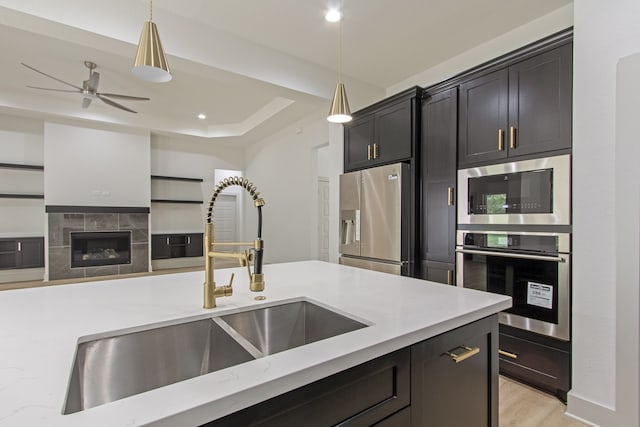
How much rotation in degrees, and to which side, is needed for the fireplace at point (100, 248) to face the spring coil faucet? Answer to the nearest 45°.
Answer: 0° — it already faces it

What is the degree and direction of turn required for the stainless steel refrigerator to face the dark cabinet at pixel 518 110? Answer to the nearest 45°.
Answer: approximately 90° to its left

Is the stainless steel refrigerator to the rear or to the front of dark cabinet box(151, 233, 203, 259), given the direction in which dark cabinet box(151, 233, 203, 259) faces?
to the front

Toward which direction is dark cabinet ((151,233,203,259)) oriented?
toward the camera

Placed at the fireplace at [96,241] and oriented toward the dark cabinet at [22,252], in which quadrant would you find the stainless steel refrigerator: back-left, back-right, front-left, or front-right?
back-left

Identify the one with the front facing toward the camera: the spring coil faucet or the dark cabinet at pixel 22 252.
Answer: the dark cabinet

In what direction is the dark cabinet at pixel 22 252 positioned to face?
toward the camera

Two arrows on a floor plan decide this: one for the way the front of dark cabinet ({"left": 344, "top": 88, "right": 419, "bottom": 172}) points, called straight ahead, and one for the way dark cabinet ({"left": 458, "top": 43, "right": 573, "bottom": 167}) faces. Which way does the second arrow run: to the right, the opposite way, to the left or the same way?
the same way

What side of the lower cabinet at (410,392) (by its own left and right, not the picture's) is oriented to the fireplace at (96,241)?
back

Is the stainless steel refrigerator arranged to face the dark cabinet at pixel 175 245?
no

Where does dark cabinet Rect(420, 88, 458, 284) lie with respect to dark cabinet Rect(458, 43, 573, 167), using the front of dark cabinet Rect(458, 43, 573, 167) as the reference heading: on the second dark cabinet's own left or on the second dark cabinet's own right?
on the second dark cabinet's own right

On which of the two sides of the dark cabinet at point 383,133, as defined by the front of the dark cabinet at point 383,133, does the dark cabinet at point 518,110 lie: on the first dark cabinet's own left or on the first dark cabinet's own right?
on the first dark cabinet's own left

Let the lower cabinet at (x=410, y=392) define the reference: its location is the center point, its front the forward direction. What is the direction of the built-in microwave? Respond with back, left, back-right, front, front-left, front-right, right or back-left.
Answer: left
